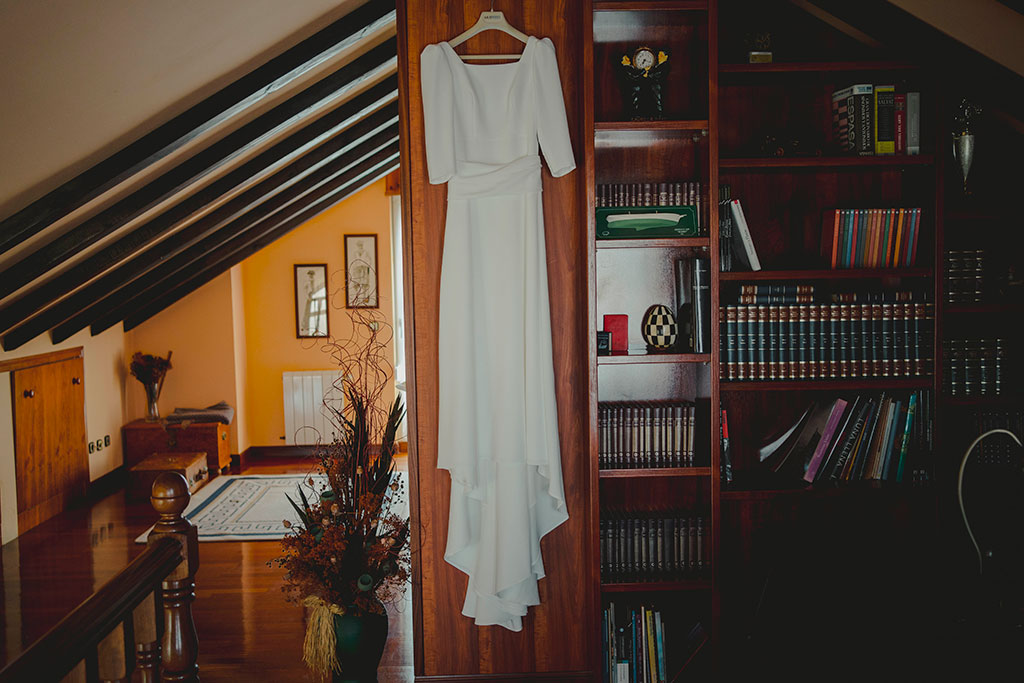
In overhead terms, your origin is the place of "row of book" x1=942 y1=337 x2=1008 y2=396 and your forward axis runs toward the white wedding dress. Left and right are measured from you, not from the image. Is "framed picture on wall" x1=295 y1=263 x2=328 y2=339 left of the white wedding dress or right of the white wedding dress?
right

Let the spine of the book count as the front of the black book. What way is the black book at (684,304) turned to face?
toward the camera

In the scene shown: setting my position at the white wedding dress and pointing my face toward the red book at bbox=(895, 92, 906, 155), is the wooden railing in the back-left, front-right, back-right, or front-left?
back-right

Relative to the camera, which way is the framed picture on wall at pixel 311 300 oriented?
toward the camera

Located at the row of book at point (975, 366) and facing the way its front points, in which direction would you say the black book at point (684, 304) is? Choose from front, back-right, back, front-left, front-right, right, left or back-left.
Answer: front-right

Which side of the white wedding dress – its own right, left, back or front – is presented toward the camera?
front

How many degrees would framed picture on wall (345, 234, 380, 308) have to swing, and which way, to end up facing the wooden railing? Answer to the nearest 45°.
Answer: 0° — it already faces it

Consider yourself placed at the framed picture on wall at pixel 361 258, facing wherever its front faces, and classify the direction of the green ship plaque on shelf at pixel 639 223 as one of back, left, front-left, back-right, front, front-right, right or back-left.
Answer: front

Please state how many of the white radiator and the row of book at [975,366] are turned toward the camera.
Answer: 2

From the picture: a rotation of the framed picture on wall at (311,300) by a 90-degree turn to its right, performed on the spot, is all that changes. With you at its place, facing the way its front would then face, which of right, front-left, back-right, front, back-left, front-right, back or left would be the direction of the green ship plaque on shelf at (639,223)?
left

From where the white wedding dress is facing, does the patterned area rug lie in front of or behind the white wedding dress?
behind

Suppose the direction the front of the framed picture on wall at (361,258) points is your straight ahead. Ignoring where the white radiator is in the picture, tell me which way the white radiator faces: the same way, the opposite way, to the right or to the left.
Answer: the same way

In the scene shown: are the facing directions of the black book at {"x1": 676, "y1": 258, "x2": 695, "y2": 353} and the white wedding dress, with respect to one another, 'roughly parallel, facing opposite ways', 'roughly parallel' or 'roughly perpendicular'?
roughly parallel

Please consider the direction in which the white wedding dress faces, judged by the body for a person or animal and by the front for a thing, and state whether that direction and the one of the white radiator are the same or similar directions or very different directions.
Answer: same or similar directions

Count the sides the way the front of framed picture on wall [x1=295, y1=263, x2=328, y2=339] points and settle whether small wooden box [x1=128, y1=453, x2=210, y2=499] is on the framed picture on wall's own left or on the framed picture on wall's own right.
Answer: on the framed picture on wall's own right

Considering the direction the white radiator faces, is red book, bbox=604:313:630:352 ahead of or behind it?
ahead

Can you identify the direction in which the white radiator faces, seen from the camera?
facing the viewer

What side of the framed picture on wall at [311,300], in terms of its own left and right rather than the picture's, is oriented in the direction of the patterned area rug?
front
